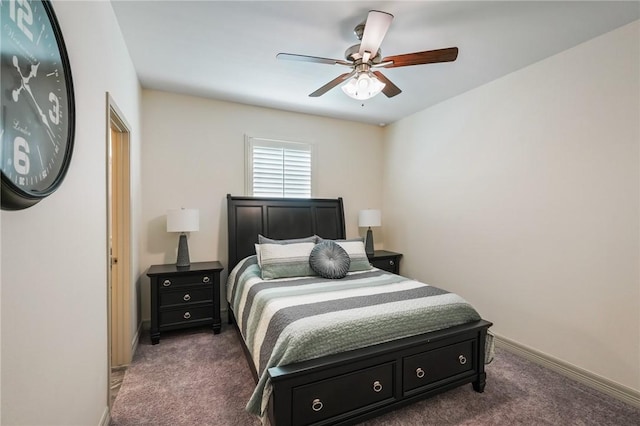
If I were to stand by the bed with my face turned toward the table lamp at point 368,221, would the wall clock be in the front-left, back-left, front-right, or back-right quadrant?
back-left

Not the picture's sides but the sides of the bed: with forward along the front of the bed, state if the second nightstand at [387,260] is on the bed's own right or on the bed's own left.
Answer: on the bed's own left

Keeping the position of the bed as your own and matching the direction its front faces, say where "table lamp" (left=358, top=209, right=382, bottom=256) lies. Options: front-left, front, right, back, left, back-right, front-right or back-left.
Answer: back-left

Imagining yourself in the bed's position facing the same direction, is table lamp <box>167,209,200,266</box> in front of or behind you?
behind

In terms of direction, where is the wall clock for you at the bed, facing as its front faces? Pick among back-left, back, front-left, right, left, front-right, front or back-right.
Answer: right

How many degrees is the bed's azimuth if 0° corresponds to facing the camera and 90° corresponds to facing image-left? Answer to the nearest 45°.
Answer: approximately 315°
